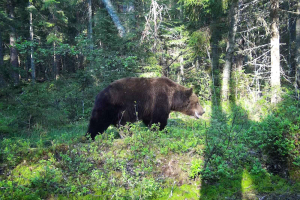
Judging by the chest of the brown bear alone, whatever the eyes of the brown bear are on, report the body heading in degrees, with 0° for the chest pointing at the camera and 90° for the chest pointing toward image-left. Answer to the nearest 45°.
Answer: approximately 270°
